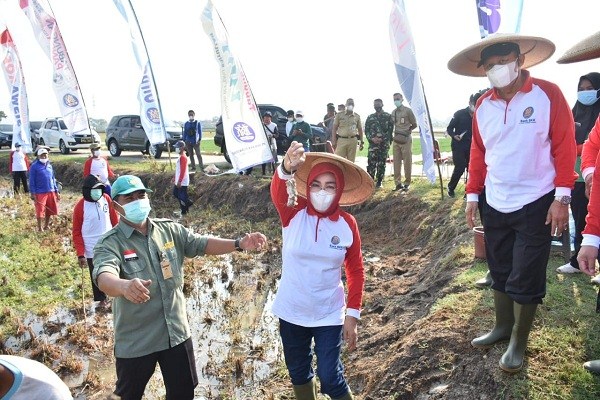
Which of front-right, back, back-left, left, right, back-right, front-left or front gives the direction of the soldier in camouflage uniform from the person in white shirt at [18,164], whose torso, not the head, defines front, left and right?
front-left

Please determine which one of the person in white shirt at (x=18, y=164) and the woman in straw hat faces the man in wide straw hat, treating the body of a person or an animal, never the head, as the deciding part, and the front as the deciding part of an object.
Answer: the person in white shirt

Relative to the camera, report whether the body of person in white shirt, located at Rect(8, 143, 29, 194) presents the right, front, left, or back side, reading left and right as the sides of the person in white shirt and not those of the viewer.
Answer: front

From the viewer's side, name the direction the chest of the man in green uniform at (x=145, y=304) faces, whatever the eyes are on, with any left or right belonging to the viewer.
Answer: facing the viewer and to the right of the viewer

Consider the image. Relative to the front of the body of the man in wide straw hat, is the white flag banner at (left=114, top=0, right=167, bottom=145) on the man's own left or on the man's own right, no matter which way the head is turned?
on the man's own right

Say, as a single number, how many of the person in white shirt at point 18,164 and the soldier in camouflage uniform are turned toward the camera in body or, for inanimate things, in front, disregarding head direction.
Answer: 2

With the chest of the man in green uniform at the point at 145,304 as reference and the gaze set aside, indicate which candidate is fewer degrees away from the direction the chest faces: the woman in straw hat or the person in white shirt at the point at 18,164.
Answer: the woman in straw hat

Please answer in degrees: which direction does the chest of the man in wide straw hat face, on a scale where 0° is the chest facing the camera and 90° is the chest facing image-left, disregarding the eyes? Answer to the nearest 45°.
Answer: approximately 45°

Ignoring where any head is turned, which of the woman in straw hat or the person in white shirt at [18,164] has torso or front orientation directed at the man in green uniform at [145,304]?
the person in white shirt
